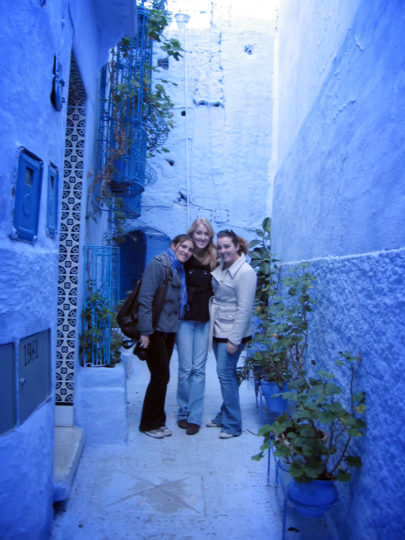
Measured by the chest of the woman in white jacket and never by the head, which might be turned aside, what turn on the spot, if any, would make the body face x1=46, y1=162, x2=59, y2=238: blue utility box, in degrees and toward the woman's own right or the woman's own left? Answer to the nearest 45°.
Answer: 0° — they already face it

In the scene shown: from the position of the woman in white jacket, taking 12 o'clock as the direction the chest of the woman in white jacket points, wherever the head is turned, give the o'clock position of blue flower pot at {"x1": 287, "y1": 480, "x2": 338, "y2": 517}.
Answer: The blue flower pot is roughly at 10 o'clock from the woman in white jacket.

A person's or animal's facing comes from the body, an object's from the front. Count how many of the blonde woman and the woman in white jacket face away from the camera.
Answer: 0

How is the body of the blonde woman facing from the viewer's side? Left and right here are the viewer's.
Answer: facing the viewer

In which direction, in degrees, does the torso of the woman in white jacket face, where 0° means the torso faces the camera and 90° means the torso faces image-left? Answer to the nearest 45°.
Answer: approximately 45°

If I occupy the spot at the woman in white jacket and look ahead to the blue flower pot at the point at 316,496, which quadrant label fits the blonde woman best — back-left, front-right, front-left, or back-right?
back-right

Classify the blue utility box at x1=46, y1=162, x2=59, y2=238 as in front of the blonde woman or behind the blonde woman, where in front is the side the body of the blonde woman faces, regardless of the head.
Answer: in front

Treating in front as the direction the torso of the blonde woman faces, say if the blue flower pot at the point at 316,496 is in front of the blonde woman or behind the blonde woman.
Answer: in front
